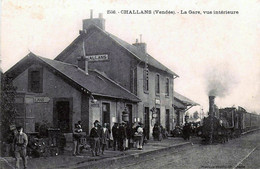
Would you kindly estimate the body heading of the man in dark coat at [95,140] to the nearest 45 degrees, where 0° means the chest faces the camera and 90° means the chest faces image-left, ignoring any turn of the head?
approximately 315°

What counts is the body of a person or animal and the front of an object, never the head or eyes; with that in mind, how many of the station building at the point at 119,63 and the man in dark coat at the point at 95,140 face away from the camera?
0

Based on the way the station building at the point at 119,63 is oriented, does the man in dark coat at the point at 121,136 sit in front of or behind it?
in front

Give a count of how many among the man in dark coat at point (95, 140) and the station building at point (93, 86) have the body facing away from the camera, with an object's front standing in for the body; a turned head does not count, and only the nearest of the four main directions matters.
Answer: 0

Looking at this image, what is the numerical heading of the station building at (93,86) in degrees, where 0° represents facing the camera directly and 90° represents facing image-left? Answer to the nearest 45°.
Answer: approximately 315°

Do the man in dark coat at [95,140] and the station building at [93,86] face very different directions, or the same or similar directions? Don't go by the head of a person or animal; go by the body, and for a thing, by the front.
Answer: same or similar directions

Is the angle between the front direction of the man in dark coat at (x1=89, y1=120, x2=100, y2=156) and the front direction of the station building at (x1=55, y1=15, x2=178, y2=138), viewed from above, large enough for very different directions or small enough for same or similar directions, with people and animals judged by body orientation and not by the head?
same or similar directions

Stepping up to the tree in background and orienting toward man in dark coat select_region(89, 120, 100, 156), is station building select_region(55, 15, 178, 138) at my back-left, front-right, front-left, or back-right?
front-left

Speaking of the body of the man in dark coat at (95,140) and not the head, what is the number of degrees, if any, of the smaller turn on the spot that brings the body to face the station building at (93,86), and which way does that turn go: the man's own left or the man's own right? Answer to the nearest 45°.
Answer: approximately 135° to the man's own left

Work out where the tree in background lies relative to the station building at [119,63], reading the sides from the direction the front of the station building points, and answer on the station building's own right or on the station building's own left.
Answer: on the station building's own right
